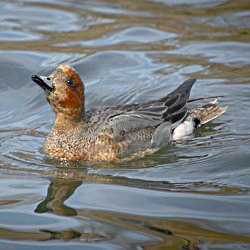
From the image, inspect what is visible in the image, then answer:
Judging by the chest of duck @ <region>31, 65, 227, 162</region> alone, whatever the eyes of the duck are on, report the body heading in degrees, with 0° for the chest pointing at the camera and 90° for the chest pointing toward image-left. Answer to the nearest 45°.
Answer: approximately 90°
